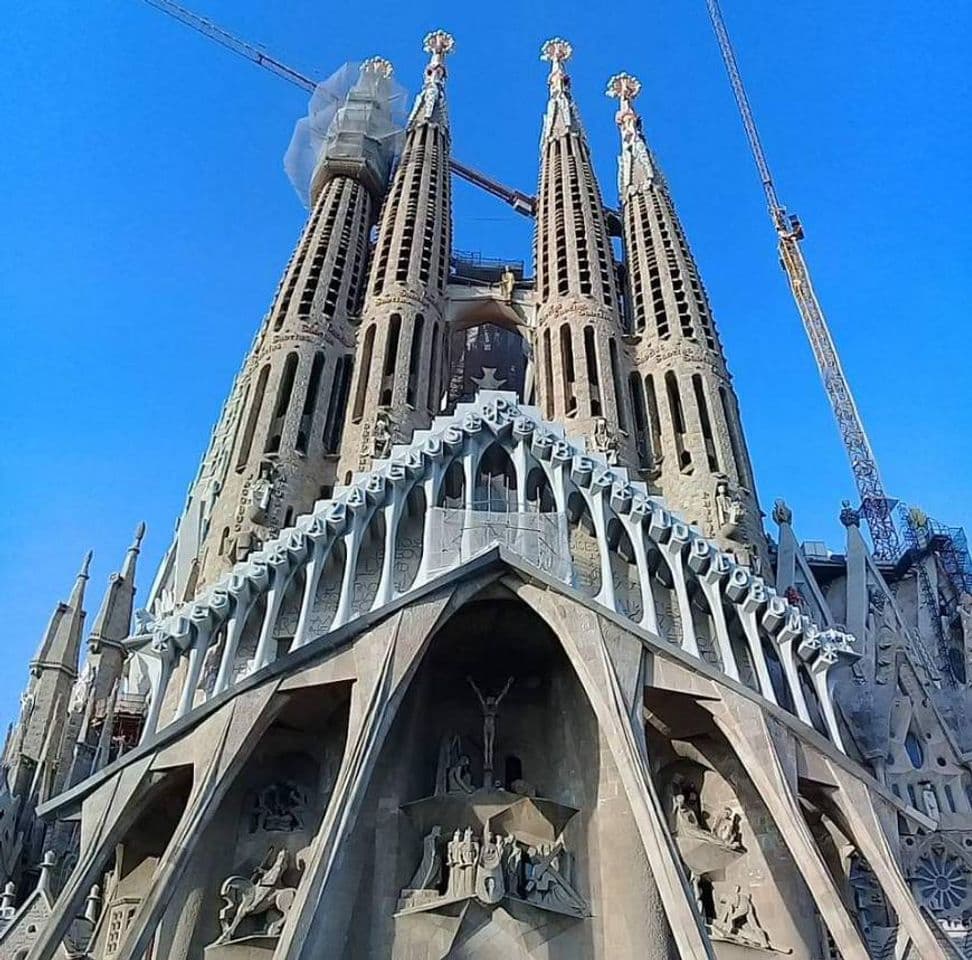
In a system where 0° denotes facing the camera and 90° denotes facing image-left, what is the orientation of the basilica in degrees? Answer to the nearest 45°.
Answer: approximately 0°
